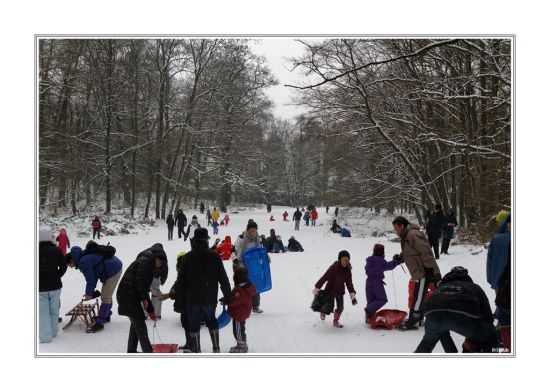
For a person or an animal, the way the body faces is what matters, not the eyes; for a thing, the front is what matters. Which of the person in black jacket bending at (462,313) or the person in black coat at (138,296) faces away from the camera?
the person in black jacket bending

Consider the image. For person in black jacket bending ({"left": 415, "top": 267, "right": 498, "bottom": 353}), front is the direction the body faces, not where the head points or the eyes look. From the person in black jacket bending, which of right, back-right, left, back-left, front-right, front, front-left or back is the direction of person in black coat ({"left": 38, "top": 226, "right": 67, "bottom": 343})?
left

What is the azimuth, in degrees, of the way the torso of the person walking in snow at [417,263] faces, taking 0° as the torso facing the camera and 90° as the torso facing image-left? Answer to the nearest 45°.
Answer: approximately 90°

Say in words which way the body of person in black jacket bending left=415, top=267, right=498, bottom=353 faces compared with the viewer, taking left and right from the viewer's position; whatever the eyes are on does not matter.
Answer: facing away from the viewer

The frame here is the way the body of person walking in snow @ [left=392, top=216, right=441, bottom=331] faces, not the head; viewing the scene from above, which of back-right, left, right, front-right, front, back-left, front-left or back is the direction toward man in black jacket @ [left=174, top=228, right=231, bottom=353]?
front-left

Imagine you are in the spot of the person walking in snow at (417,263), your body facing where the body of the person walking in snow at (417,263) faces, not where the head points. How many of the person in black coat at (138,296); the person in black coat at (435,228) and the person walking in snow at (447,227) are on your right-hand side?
2

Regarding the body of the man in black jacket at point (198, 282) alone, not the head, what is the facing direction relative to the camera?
away from the camera

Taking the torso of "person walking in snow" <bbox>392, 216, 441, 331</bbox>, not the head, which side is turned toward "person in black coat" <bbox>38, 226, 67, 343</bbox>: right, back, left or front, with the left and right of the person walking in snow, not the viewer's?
front

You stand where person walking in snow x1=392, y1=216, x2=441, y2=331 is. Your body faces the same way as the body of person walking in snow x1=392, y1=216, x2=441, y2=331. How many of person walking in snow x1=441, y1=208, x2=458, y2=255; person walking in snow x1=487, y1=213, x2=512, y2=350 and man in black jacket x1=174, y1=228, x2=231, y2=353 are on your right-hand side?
1

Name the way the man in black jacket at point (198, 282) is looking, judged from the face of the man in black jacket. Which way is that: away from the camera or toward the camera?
away from the camera
